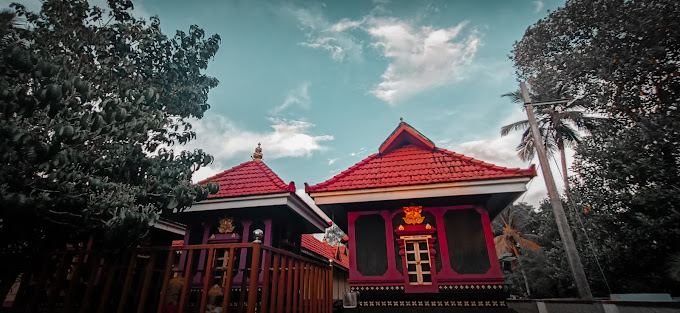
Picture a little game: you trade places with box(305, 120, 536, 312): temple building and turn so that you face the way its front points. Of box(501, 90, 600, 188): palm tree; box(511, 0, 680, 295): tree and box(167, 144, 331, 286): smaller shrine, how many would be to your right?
1

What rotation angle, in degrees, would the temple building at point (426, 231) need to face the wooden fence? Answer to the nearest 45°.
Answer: approximately 45° to its right

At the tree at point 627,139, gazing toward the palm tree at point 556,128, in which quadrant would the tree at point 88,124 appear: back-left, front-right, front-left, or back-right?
back-left

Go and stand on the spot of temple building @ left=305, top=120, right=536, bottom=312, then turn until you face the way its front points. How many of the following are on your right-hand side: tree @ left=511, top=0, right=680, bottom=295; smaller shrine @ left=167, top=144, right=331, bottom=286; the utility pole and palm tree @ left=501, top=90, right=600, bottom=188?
1

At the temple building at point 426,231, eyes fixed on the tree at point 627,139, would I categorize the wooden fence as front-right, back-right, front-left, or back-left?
back-right

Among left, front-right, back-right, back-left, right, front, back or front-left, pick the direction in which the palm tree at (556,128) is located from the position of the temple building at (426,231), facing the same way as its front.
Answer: back-left

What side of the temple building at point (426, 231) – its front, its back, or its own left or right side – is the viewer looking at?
front

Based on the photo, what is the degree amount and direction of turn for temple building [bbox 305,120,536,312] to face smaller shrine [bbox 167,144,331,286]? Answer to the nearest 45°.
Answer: approximately 90° to its right

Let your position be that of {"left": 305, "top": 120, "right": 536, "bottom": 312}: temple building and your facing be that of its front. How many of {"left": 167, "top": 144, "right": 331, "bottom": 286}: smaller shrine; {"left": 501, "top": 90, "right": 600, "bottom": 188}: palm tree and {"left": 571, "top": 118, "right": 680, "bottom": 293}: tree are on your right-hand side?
1

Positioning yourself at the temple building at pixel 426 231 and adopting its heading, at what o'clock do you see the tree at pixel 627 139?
The tree is roughly at 8 o'clock from the temple building.

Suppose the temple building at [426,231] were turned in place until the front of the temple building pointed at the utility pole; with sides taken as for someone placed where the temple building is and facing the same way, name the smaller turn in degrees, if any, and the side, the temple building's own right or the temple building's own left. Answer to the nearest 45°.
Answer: approximately 135° to the temple building's own left

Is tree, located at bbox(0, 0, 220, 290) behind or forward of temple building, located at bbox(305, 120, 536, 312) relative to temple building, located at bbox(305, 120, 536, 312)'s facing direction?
forward

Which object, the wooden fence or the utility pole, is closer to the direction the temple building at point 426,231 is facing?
the wooden fence

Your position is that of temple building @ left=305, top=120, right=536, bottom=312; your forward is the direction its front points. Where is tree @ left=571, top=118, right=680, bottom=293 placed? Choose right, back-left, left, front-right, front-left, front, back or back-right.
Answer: back-left

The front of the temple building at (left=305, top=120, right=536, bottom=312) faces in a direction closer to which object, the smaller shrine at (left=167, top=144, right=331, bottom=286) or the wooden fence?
the wooden fence
